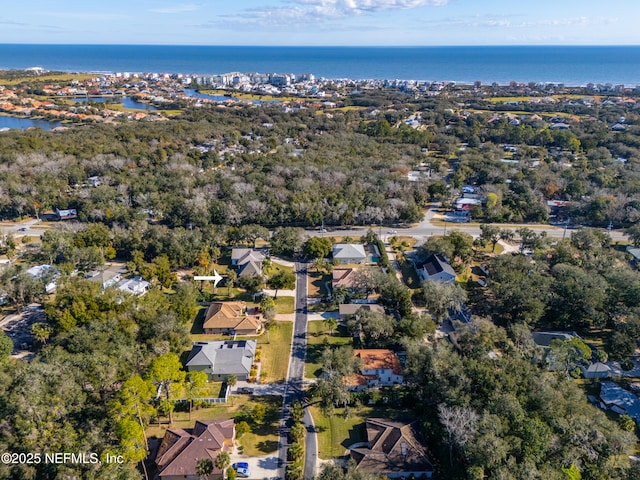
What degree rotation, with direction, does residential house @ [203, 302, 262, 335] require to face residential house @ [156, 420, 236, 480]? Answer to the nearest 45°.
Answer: approximately 90° to its right

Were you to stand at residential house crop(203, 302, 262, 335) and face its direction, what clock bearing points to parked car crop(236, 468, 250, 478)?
The parked car is roughly at 3 o'clock from the residential house.

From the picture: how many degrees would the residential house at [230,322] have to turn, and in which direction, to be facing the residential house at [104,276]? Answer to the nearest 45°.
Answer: approximately 135° to its left

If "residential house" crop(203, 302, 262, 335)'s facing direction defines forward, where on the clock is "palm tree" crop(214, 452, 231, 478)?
The palm tree is roughly at 3 o'clock from the residential house.

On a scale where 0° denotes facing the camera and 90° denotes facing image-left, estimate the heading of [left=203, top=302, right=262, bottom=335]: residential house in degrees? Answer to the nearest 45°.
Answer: approximately 270°

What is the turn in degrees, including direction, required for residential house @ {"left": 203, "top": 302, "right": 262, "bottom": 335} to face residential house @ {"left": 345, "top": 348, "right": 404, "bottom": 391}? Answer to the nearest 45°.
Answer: approximately 45° to its right

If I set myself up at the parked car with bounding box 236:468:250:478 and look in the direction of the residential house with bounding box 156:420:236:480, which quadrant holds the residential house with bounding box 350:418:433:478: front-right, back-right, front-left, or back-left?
back-right

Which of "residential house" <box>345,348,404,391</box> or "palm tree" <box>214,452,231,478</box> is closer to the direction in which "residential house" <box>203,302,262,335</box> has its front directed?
the residential house

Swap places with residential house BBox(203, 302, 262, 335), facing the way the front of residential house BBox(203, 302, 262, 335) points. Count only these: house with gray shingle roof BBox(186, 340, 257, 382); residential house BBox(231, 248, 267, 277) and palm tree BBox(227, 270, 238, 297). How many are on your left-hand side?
2

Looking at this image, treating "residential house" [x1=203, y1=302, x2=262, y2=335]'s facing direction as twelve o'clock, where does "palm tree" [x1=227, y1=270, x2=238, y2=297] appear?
The palm tree is roughly at 9 o'clock from the residential house.

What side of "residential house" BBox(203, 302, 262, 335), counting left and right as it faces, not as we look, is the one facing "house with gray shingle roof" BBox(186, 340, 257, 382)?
right
